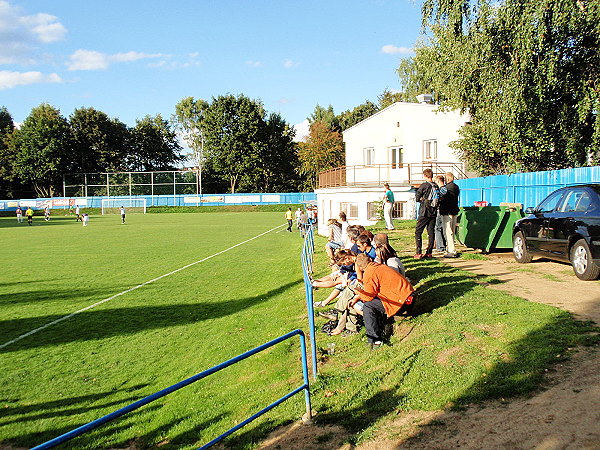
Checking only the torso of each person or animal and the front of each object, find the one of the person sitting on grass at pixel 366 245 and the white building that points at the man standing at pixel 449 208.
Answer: the white building

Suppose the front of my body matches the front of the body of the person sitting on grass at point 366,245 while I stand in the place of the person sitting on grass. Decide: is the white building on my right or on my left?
on my right

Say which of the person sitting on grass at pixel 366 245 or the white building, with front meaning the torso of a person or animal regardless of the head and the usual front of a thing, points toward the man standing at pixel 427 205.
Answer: the white building

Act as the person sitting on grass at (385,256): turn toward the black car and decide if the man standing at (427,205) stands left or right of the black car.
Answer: left

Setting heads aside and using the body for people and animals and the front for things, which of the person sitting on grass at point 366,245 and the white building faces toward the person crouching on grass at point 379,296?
the white building

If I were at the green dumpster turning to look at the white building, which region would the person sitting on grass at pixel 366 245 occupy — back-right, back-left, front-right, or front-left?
back-left

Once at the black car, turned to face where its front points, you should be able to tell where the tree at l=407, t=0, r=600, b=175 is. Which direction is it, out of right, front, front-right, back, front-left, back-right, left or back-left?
front-right

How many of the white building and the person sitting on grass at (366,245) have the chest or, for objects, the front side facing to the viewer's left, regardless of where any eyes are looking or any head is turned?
1

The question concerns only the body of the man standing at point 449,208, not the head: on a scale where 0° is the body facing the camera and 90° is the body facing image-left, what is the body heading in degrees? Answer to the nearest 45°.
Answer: approximately 135°

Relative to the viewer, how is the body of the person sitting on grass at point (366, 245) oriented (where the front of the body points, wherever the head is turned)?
to the viewer's left
